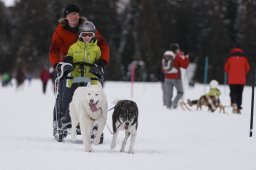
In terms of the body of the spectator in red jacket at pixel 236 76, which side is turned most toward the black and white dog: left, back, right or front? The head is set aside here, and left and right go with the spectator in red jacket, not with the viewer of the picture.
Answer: back

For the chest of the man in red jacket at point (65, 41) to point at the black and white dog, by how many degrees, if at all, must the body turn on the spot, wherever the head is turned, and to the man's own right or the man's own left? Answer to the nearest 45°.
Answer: approximately 45° to the man's own left

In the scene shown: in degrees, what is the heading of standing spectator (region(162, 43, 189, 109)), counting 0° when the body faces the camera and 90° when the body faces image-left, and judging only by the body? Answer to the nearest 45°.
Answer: approximately 225°

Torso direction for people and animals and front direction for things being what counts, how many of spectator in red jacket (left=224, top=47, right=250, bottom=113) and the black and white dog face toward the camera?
1

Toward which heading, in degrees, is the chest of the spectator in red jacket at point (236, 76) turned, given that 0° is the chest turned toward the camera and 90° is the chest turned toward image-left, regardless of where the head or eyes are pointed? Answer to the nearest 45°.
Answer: approximately 180°

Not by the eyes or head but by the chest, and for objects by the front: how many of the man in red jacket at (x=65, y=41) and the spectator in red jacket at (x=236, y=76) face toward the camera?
1

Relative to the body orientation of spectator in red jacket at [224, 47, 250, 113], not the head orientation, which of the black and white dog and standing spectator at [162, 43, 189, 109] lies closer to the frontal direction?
the standing spectator
